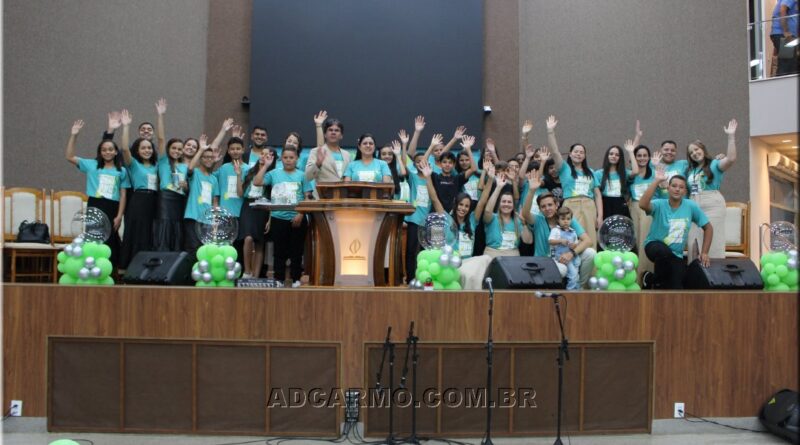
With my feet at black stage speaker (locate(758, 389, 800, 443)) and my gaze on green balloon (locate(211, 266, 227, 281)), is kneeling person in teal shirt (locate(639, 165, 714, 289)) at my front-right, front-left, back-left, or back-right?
front-right

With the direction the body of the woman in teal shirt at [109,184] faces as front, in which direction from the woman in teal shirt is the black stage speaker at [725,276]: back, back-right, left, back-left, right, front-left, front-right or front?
front-left

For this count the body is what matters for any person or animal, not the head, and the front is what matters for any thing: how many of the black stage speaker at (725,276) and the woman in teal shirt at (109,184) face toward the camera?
1

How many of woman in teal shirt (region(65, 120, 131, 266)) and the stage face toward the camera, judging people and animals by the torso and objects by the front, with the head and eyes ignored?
2

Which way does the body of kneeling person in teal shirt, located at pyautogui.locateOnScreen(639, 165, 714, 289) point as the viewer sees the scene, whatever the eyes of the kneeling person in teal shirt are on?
toward the camera

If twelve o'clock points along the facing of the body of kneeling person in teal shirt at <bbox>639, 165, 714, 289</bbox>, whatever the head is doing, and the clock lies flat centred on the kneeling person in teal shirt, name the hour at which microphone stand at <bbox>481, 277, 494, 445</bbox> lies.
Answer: The microphone stand is roughly at 1 o'clock from the kneeling person in teal shirt.

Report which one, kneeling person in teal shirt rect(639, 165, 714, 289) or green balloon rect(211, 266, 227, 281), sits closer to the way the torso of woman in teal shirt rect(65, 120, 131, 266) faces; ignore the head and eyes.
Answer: the green balloon

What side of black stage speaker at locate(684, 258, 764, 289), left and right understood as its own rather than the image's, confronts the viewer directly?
back

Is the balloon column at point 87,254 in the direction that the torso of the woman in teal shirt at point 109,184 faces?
yes

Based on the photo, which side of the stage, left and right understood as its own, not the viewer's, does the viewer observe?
front

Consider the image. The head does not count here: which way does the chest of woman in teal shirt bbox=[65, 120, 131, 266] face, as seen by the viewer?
toward the camera

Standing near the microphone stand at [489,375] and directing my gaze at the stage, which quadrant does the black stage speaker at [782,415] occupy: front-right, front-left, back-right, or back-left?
back-right

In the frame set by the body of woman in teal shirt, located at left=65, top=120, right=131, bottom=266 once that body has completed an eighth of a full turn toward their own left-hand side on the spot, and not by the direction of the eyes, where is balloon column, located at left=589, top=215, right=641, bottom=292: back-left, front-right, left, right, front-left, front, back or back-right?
front
